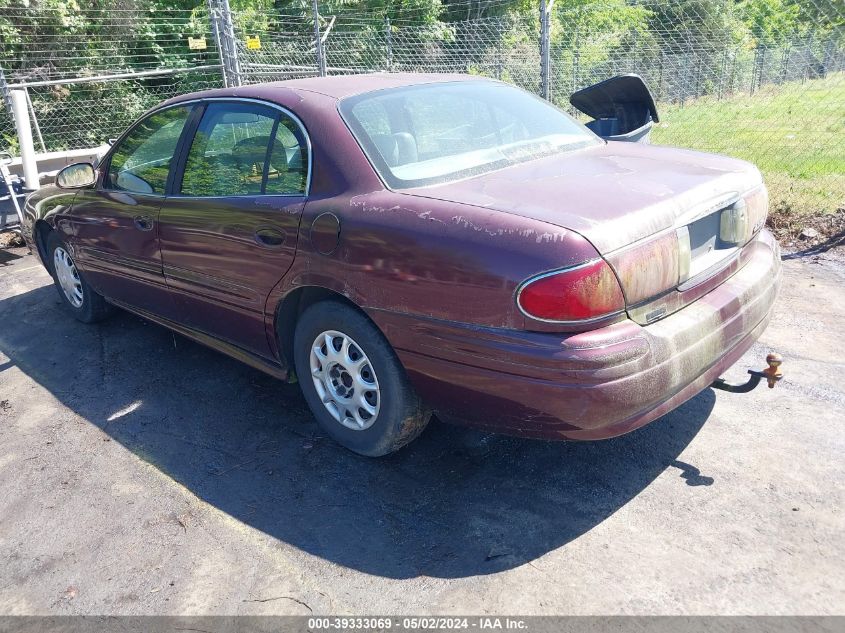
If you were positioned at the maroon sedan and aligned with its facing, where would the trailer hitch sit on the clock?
The trailer hitch is roughly at 5 o'clock from the maroon sedan.

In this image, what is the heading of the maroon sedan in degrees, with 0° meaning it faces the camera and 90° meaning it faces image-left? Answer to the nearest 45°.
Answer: approximately 135°
